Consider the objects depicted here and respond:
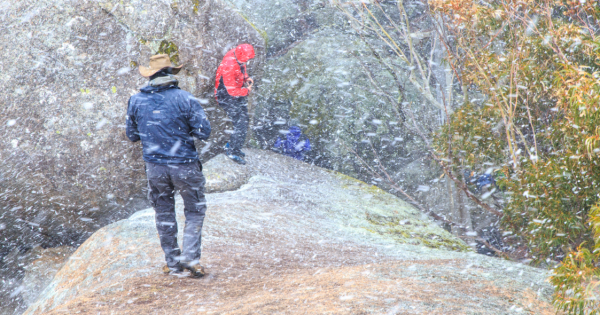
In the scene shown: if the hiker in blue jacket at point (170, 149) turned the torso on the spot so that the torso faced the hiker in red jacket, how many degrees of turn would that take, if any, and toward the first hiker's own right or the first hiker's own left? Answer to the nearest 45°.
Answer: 0° — they already face them

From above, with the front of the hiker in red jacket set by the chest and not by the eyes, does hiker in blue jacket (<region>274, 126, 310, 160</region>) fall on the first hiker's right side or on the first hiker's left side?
on the first hiker's left side

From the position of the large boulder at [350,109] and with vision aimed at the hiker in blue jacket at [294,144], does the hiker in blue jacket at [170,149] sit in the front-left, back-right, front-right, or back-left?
front-left

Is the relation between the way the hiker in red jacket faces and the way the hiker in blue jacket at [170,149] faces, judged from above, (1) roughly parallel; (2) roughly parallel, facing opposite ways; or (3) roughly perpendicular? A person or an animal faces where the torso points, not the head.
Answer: roughly perpendicular

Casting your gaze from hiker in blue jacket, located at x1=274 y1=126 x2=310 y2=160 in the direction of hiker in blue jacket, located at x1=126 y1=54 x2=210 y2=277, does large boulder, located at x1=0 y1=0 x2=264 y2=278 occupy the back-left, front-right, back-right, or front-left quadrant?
front-right

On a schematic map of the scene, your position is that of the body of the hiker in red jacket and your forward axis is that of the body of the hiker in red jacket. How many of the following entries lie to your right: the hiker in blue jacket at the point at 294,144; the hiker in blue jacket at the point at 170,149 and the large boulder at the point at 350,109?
1

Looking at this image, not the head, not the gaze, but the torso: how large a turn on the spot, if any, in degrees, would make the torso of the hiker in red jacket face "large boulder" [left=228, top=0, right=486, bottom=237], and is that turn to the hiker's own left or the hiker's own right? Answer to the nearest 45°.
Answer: approximately 45° to the hiker's own left

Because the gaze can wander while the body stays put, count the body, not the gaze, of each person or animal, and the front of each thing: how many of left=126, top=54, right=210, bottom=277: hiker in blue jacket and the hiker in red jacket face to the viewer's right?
1

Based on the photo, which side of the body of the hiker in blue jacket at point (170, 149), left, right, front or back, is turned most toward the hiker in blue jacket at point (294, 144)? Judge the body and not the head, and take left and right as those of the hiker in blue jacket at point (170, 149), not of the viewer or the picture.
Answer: front

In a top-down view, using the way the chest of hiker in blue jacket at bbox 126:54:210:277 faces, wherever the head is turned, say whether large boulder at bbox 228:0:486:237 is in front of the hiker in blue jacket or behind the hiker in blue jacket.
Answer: in front

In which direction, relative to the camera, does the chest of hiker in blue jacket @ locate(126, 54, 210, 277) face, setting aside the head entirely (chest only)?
away from the camera
